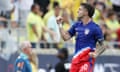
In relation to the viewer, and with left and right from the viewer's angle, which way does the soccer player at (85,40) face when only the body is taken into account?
facing the viewer and to the left of the viewer
